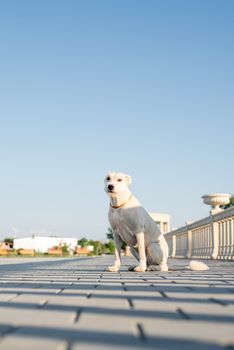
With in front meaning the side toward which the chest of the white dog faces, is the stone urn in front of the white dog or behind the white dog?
behind

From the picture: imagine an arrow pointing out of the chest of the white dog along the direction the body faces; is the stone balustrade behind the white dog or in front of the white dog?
behind

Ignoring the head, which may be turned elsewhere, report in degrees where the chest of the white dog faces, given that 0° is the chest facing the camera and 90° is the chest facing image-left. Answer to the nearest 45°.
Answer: approximately 45°
